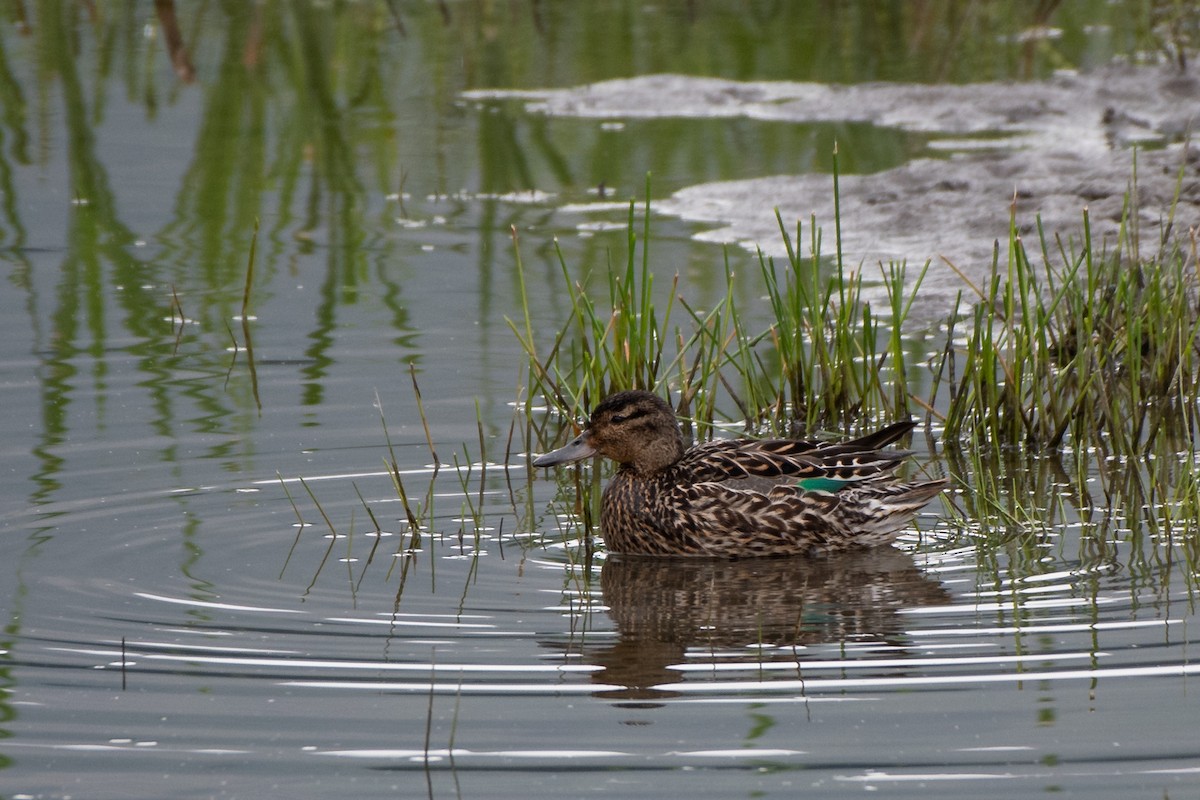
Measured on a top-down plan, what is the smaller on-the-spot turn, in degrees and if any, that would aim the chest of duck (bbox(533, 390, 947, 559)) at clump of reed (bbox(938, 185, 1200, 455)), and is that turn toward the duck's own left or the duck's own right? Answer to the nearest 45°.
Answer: approximately 135° to the duck's own right

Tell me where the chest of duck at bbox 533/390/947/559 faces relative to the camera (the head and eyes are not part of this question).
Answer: to the viewer's left

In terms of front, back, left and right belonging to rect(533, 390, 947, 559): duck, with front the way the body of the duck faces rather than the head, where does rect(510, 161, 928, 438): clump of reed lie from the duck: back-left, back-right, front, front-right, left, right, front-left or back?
right
